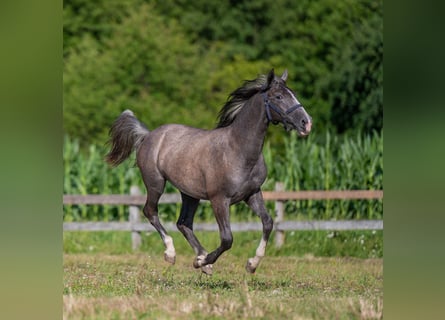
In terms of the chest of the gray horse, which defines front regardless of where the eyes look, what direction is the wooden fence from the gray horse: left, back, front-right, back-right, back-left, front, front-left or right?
back-left

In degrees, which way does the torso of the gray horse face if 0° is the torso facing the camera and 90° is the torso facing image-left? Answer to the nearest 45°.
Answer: approximately 315°
